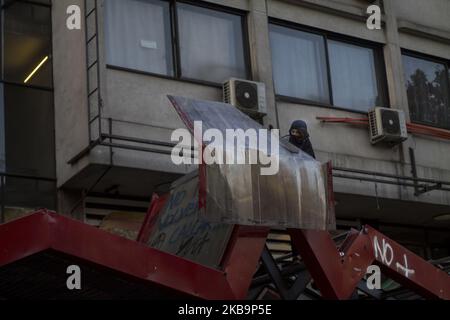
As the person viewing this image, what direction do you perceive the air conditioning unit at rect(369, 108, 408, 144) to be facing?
facing the viewer and to the right of the viewer

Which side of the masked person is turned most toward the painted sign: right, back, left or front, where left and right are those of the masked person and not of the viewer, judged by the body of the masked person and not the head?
front

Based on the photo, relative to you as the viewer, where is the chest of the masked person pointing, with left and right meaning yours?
facing the viewer and to the left of the viewer

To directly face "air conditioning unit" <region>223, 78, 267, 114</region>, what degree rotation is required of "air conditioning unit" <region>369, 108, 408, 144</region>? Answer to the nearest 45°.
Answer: approximately 90° to its right

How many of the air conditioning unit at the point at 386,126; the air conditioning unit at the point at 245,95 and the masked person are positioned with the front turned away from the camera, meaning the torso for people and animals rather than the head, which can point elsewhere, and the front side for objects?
0

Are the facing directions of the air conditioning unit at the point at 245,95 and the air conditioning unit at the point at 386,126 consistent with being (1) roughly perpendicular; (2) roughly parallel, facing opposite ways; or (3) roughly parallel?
roughly parallel

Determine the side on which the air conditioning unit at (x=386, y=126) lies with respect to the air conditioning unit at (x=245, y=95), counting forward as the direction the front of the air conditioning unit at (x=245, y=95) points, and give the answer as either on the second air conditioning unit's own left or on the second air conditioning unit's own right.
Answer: on the second air conditioning unit's own left

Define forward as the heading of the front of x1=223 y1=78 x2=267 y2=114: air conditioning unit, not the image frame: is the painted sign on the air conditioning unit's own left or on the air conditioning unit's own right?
on the air conditioning unit's own right

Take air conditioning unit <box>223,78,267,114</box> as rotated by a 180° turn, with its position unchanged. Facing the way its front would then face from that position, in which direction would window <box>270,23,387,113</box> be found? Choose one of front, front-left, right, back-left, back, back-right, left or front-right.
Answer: right

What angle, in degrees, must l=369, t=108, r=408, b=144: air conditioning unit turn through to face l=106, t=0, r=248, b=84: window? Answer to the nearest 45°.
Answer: approximately 90° to its right

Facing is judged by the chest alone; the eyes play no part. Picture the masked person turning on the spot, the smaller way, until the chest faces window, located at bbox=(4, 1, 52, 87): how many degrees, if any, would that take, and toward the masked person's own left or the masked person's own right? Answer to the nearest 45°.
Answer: approximately 90° to the masked person's own right

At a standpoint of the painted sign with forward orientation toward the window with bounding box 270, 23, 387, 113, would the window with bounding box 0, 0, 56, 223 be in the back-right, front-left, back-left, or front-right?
front-left

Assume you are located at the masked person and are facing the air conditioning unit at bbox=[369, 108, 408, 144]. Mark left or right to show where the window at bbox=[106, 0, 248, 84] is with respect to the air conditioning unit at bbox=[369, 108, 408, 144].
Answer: left

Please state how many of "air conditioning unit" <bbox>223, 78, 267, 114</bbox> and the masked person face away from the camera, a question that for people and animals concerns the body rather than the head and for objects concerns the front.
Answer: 0

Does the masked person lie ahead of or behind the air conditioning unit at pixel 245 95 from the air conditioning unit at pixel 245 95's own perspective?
ahead
